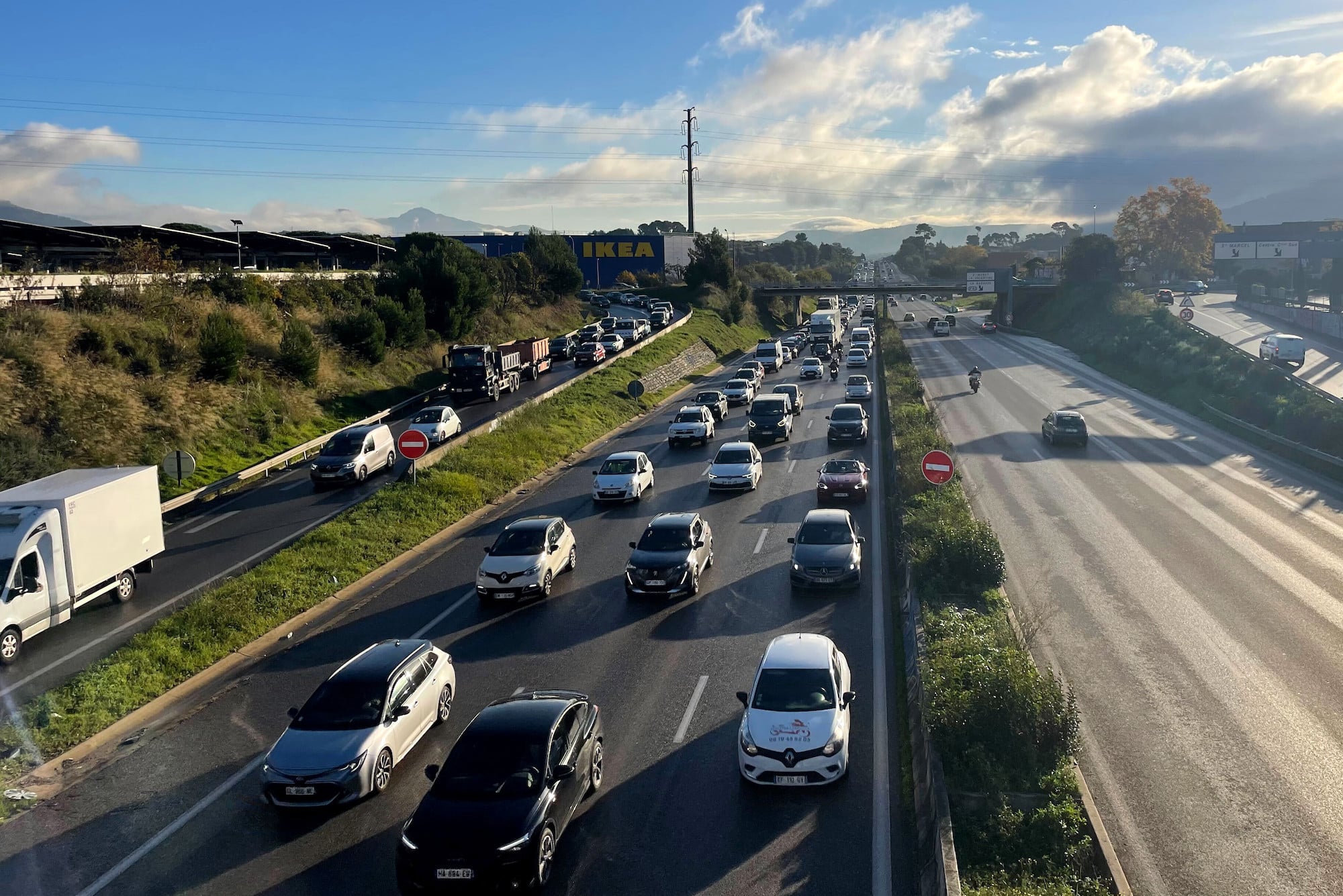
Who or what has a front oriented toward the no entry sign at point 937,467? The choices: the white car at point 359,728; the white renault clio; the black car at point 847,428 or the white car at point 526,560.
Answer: the black car

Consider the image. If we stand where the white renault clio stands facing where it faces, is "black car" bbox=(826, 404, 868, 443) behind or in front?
behind

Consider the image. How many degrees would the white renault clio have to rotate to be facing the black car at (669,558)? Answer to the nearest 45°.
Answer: approximately 180°

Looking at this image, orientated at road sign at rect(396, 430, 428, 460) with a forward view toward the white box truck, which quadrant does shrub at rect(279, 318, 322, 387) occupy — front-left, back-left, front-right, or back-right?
back-right

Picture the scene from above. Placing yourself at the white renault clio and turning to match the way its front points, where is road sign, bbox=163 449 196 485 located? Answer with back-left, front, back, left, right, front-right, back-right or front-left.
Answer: back-right

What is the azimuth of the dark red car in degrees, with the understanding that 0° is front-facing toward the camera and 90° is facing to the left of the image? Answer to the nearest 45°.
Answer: approximately 0°

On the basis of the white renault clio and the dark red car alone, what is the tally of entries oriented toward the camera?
2

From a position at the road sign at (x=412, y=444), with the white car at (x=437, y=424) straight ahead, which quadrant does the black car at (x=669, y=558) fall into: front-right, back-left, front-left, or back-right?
back-right

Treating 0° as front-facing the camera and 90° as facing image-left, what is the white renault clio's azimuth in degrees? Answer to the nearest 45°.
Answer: approximately 0°

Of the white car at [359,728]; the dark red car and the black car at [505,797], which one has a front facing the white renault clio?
the dark red car

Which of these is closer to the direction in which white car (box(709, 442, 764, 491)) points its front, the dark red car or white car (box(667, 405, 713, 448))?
the dark red car
